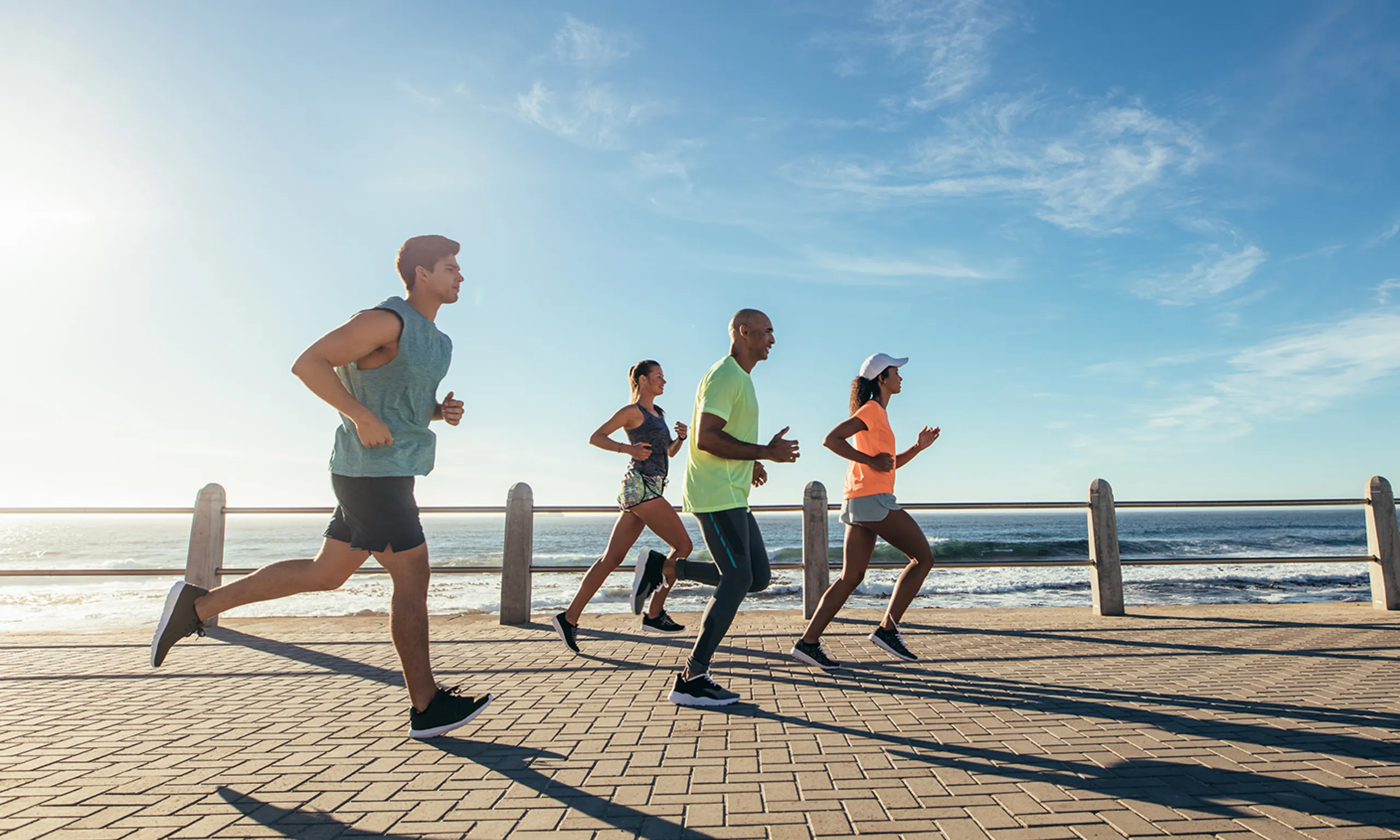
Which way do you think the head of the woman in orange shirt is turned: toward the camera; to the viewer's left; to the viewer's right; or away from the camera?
to the viewer's right

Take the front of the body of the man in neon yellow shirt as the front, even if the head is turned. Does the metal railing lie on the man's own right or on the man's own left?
on the man's own left

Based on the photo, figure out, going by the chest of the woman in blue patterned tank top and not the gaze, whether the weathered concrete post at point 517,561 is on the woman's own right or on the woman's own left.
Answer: on the woman's own left

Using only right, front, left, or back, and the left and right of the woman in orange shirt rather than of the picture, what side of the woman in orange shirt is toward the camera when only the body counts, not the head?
right

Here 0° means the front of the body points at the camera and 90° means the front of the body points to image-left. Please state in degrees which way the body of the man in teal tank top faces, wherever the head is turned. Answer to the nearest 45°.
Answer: approximately 270°

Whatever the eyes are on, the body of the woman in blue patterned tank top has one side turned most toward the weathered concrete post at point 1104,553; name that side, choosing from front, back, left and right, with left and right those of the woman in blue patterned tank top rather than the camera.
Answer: front

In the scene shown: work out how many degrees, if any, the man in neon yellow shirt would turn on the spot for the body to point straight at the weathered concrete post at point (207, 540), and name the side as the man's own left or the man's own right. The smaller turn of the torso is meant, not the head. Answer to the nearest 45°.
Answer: approximately 135° to the man's own left

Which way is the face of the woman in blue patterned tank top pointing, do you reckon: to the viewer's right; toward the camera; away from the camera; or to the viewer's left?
to the viewer's right

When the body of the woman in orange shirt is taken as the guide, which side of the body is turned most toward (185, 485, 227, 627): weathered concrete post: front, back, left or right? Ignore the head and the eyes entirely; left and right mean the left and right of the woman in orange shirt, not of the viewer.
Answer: back

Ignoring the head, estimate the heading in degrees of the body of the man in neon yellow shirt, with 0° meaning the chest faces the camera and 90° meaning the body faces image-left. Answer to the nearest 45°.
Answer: approximately 270°

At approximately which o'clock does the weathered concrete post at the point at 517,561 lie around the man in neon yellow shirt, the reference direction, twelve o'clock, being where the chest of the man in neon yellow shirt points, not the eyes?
The weathered concrete post is roughly at 8 o'clock from the man in neon yellow shirt.

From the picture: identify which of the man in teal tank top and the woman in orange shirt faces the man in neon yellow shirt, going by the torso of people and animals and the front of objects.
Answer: the man in teal tank top

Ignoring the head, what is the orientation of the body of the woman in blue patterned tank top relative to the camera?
to the viewer's right
